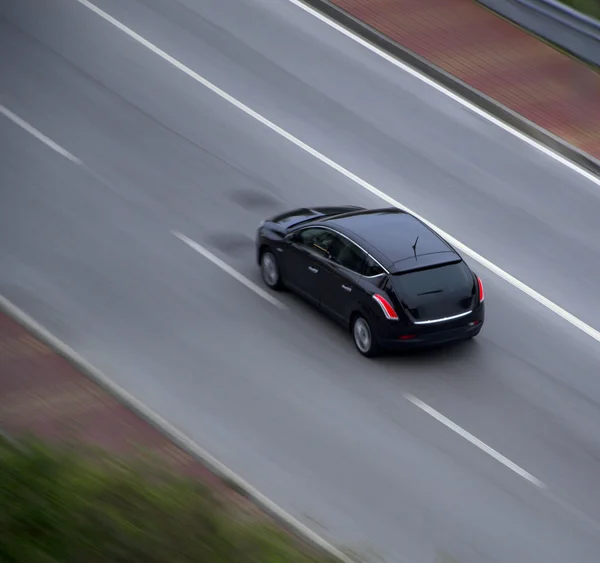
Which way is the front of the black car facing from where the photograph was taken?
facing away from the viewer and to the left of the viewer
